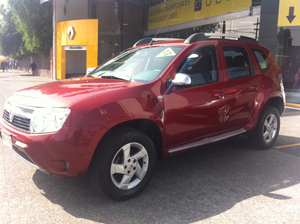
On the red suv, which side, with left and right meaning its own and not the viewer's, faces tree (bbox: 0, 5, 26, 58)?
right

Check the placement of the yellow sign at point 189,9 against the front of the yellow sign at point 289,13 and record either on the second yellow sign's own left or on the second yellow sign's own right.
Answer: on the second yellow sign's own right

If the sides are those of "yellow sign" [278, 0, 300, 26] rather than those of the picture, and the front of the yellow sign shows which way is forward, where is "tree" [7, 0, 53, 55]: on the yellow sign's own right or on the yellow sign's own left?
on the yellow sign's own right

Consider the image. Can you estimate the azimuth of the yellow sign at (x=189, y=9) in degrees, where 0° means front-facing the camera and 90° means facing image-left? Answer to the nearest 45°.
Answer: approximately 45°

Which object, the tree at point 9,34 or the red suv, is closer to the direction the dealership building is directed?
the red suv

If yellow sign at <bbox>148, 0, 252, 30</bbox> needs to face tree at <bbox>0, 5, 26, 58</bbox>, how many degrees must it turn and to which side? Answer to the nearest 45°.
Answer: approximately 90° to its right

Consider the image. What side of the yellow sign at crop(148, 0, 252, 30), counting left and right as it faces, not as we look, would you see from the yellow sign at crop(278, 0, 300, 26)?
left
